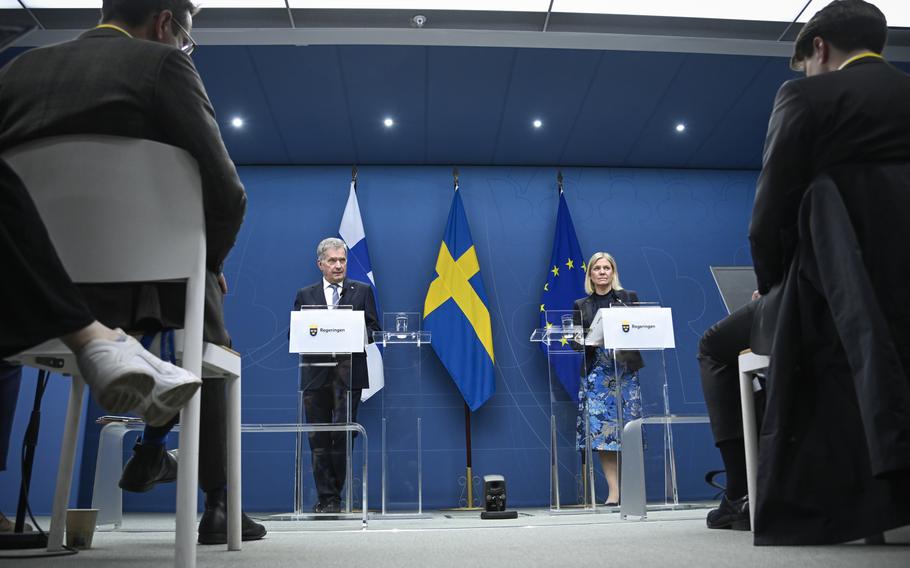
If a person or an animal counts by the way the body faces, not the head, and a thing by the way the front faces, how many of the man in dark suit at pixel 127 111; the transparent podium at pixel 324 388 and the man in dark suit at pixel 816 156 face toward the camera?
1

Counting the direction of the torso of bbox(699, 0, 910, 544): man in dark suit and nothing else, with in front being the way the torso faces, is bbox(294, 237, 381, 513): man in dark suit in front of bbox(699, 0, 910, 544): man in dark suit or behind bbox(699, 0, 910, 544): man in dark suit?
in front

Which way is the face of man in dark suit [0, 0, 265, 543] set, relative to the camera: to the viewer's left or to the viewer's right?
to the viewer's right

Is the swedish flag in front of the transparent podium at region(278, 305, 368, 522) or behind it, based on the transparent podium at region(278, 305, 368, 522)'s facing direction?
behind

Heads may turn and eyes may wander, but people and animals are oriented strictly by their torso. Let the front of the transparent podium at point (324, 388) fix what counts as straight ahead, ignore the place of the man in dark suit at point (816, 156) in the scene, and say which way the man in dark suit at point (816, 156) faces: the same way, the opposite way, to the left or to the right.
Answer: the opposite way

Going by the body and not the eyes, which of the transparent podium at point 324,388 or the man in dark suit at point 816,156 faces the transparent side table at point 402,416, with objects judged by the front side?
the man in dark suit

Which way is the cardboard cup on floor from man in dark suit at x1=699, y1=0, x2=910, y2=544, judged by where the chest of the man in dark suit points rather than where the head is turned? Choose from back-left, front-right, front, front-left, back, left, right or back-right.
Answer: front-left

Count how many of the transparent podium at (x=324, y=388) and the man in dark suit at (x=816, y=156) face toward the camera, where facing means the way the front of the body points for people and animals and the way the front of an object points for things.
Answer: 1

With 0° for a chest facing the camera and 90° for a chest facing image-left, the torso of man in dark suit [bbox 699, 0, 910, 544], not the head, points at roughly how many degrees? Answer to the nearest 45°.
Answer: approximately 135°

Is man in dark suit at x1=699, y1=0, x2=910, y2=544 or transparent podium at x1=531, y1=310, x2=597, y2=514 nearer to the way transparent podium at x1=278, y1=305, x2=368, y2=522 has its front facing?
the man in dark suit

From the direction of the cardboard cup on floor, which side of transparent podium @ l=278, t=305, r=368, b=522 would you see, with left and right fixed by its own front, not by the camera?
front

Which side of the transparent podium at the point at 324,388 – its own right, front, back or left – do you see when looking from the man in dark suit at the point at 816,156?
front

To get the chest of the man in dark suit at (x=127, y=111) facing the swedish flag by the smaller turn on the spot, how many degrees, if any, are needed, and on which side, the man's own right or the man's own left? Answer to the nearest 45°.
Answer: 0° — they already face it

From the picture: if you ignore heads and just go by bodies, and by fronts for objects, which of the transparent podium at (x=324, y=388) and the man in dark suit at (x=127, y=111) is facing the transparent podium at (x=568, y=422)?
the man in dark suit

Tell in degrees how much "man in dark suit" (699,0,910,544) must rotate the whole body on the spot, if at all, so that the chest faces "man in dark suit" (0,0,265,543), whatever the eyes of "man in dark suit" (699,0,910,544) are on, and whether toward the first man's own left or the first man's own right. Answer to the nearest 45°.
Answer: approximately 90° to the first man's own left

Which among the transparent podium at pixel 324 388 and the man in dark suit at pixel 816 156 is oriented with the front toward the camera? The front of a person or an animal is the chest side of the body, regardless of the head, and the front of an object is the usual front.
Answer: the transparent podium

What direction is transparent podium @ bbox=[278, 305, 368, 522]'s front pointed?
toward the camera

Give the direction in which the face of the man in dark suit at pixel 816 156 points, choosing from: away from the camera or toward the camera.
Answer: away from the camera

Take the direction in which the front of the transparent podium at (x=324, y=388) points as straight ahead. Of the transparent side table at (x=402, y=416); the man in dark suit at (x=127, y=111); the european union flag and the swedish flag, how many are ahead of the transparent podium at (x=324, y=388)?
1
